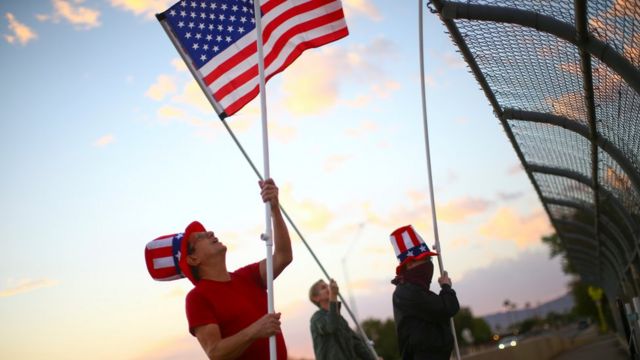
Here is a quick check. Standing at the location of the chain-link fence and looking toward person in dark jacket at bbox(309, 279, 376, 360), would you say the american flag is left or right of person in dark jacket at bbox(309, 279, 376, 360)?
left

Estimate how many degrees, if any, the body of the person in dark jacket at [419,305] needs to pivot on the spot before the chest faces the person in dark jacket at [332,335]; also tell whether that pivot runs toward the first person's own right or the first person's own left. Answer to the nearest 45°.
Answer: approximately 135° to the first person's own left

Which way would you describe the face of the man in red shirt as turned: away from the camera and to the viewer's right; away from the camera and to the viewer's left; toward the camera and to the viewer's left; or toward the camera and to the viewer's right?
toward the camera and to the viewer's right

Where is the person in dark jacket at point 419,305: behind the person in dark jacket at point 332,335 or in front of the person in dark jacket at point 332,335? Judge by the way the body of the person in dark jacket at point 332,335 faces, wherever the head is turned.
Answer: in front

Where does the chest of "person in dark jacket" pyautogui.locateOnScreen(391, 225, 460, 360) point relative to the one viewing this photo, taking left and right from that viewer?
facing to the right of the viewer

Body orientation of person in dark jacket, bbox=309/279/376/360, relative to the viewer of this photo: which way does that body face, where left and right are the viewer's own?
facing the viewer and to the right of the viewer
